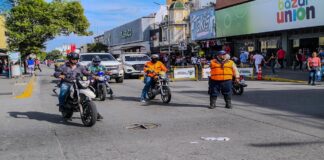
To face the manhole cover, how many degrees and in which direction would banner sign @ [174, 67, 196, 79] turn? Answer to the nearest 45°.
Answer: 0° — it already faces it

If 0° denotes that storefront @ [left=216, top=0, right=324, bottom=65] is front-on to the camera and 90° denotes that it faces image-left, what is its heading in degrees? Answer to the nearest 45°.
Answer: approximately 45°

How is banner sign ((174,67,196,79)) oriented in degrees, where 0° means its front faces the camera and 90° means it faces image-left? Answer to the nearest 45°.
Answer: approximately 0°

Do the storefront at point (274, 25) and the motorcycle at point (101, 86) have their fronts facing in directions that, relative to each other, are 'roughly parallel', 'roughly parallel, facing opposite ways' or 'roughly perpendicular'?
roughly perpendicular

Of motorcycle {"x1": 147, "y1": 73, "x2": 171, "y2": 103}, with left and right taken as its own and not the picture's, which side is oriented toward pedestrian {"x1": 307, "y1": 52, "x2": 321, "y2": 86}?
left

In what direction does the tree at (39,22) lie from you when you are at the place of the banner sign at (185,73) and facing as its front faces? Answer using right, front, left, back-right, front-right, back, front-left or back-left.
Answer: back-right

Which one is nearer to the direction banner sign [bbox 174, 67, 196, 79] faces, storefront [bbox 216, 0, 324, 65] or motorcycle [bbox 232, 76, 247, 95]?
the motorcycle

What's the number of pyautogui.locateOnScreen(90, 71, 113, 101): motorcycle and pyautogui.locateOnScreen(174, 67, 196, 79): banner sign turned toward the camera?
2

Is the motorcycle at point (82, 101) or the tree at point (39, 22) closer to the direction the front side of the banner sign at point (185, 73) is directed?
the motorcycle

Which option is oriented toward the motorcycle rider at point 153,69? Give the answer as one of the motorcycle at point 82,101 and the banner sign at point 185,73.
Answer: the banner sign

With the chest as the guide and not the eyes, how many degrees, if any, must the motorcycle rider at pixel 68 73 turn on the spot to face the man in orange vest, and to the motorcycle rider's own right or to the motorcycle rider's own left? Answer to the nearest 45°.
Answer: approximately 45° to the motorcycle rider's own left

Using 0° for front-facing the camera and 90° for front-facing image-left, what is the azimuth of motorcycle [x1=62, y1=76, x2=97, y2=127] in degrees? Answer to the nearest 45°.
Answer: approximately 315°

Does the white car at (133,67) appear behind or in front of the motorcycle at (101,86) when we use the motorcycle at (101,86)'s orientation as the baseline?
behind

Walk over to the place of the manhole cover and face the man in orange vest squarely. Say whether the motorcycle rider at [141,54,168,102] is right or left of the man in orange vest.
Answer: left

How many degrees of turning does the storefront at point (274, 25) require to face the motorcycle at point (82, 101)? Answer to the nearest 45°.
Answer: approximately 45° to its left
